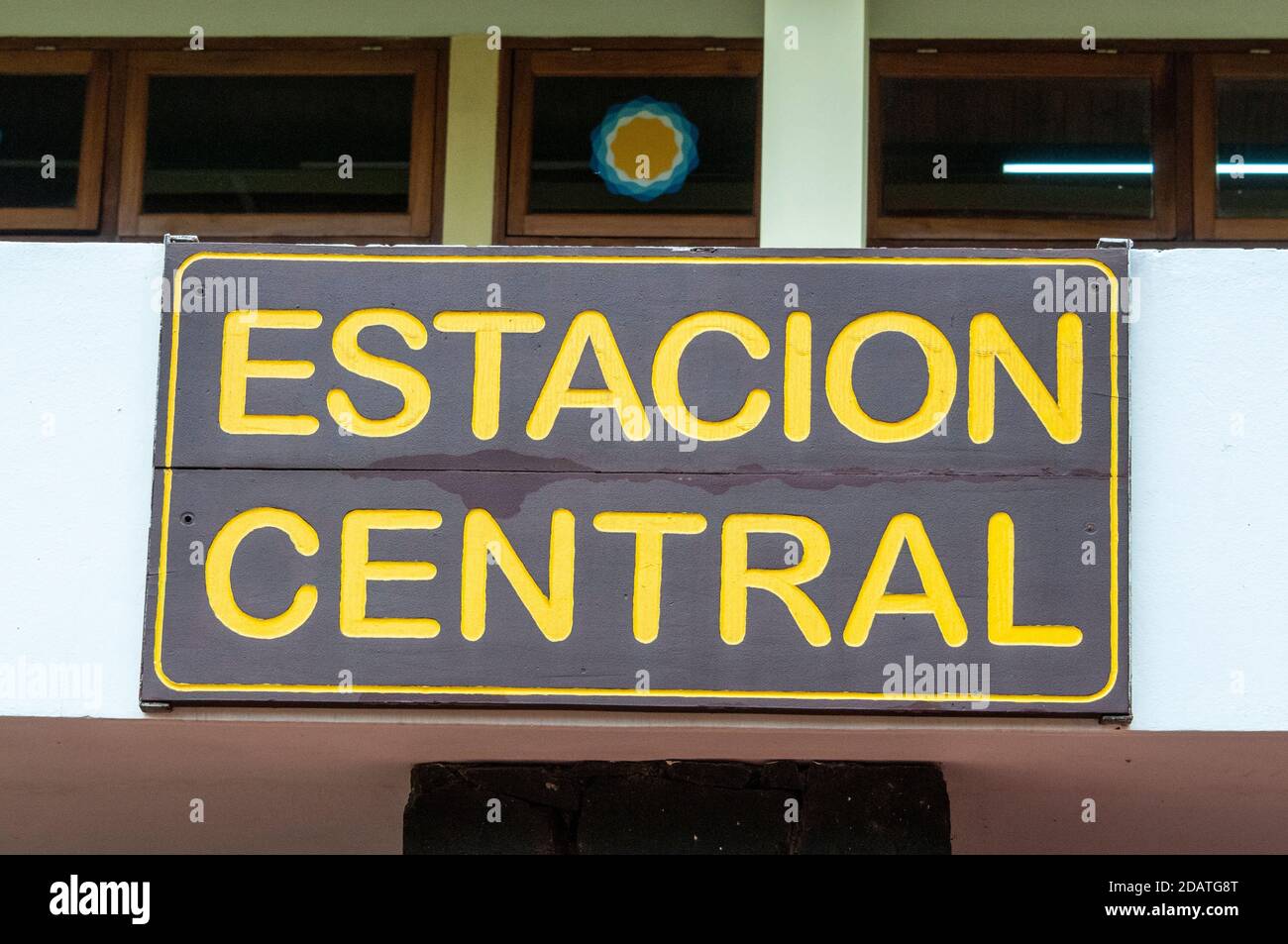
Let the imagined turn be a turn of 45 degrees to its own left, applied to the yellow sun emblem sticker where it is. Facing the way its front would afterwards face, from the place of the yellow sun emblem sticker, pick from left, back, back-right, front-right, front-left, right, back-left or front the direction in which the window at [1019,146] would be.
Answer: front-left

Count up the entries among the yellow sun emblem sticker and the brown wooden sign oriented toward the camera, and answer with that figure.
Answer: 2

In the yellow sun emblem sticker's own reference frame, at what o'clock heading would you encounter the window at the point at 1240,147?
The window is roughly at 9 o'clock from the yellow sun emblem sticker.

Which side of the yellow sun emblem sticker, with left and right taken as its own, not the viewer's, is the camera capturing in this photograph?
front

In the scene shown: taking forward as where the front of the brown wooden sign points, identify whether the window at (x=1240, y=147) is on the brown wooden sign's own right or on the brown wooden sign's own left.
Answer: on the brown wooden sign's own left

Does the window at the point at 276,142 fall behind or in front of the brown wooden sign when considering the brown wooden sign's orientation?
behind

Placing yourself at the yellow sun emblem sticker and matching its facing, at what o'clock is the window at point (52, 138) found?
The window is roughly at 3 o'clock from the yellow sun emblem sticker.

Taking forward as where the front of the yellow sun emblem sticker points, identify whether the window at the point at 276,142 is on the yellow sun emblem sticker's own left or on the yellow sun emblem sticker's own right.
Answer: on the yellow sun emblem sticker's own right

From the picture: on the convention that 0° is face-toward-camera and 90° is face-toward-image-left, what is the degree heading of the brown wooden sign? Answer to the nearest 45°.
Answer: approximately 0°
